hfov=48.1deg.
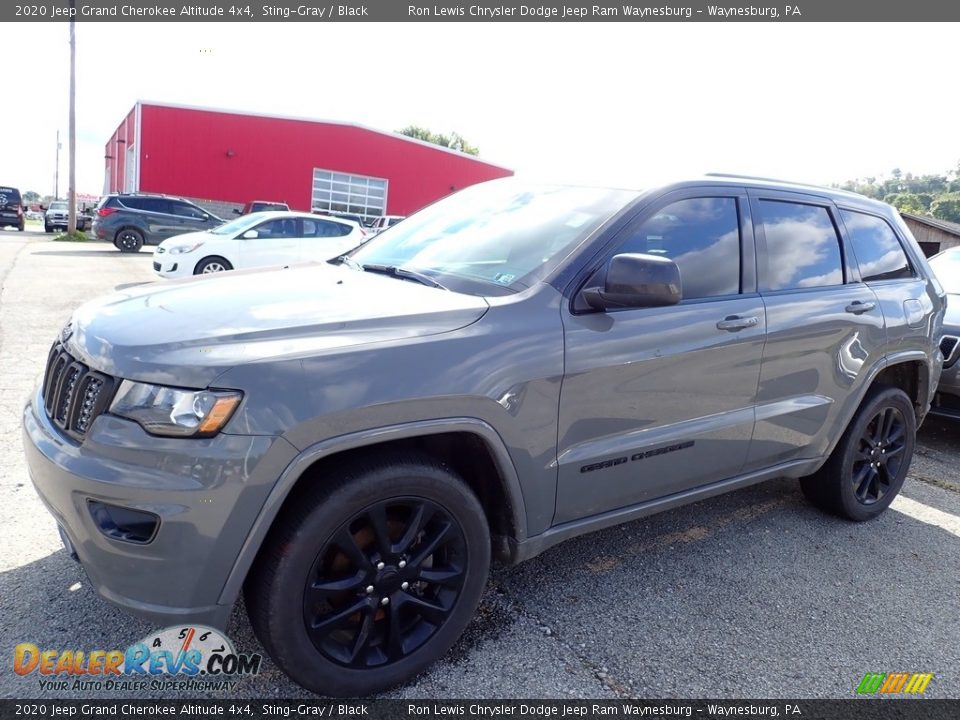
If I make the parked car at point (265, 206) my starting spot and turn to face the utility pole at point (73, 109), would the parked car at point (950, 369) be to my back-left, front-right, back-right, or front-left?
back-left

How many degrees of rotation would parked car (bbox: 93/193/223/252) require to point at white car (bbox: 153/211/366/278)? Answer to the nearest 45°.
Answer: approximately 90° to its right

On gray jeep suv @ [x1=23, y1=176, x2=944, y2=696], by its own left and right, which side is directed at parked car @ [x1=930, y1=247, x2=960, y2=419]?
back

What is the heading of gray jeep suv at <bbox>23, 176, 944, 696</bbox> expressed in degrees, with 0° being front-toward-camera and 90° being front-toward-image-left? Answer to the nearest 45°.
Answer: approximately 45°

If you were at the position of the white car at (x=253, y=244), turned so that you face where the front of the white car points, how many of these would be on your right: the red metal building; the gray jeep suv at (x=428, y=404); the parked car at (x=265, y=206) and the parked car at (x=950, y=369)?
2

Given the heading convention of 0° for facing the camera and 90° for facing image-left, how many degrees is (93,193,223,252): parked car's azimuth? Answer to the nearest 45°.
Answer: approximately 270°
